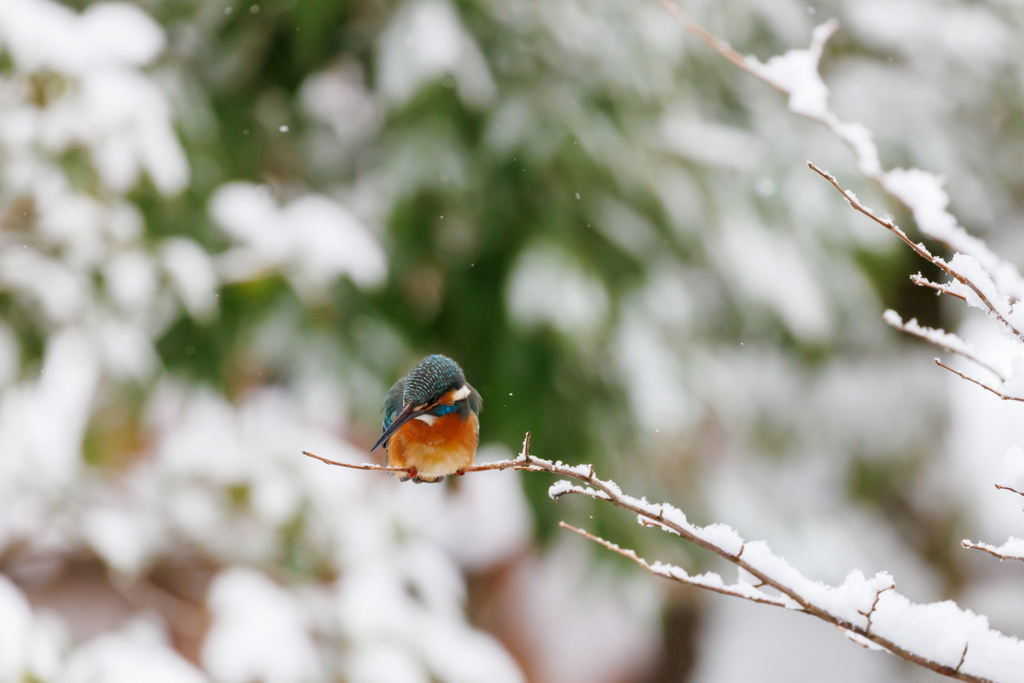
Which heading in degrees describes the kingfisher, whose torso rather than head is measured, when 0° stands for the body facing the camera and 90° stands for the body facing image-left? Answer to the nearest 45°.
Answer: approximately 0°
